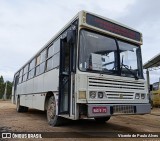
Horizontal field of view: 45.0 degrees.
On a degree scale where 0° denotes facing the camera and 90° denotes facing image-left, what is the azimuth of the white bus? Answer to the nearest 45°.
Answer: approximately 315°
